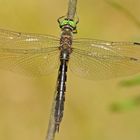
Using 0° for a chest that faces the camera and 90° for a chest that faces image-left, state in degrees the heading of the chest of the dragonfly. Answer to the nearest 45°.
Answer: approximately 180°
